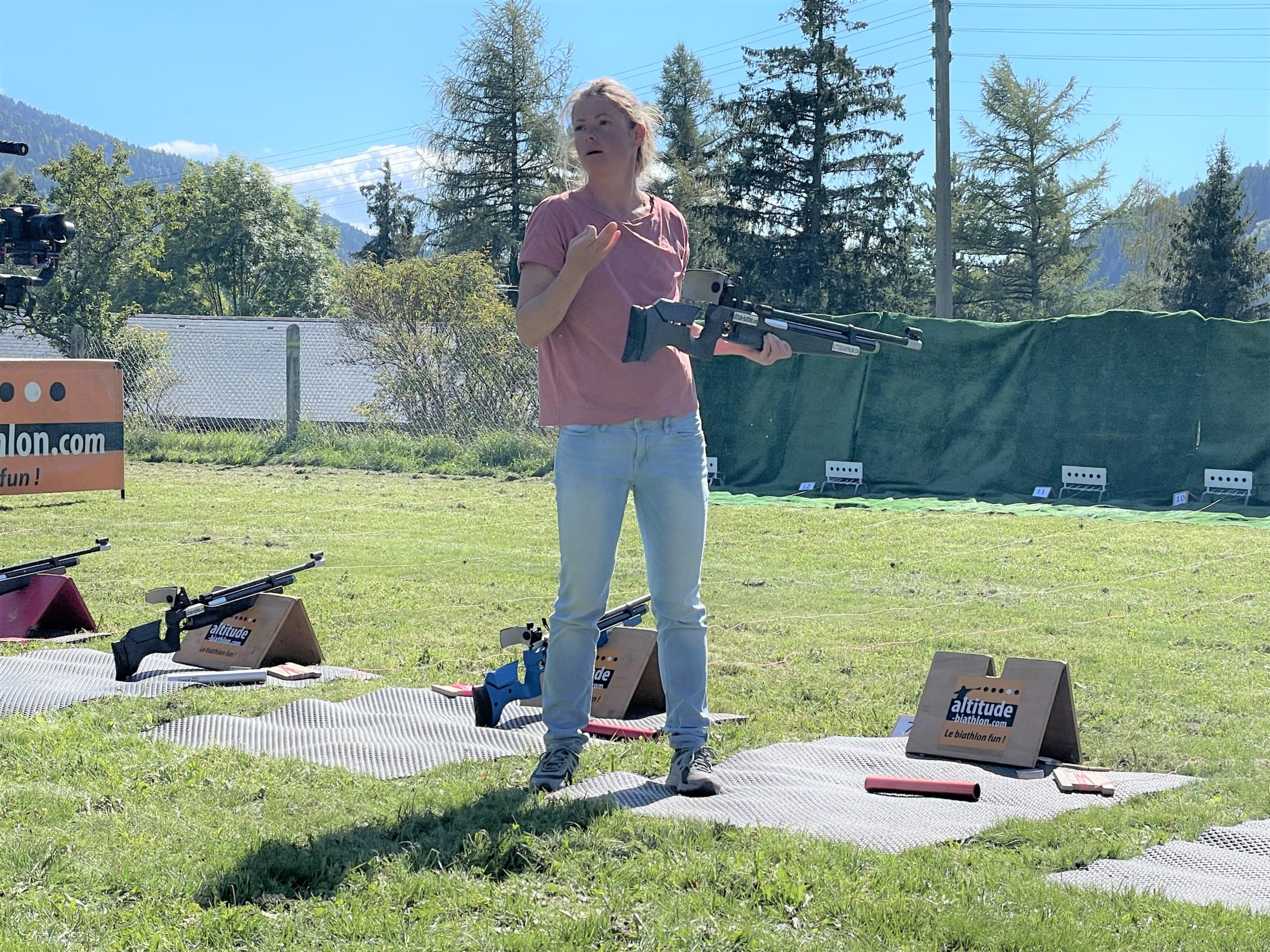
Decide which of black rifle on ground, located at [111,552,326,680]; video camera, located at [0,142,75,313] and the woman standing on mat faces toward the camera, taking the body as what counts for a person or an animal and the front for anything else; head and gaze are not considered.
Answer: the woman standing on mat

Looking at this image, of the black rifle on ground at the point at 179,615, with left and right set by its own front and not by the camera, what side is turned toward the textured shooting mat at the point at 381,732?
right

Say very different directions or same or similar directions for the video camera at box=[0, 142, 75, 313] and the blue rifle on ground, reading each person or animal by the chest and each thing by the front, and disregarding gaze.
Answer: same or similar directions

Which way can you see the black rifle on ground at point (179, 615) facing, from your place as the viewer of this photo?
facing away from the viewer and to the right of the viewer

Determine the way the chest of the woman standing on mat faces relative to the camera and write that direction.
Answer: toward the camera

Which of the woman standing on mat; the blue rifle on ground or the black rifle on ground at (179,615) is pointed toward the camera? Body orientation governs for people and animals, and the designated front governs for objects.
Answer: the woman standing on mat

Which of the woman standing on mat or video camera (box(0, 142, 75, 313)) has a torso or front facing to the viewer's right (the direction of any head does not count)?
the video camera

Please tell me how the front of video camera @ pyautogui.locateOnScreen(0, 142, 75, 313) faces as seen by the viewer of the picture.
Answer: facing to the right of the viewer

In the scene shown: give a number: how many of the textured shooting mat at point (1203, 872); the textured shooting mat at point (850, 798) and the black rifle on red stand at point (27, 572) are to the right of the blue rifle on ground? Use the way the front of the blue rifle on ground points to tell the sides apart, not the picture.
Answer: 2

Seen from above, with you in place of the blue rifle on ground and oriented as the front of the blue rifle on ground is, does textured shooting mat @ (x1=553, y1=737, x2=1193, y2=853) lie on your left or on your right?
on your right

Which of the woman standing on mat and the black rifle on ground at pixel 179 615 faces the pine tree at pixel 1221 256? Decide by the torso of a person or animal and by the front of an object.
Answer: the black rifle on ground

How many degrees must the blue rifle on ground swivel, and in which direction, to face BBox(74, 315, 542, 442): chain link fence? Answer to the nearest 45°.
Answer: approximately 45° to its left

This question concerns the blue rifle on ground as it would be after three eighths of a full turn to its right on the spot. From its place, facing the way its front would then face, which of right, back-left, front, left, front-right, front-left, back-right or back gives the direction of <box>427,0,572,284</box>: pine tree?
back

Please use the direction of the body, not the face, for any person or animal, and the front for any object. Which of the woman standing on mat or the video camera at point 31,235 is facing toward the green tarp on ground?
the video camera

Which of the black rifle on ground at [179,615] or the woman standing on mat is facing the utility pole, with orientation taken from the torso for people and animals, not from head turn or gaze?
the black rifle on ground

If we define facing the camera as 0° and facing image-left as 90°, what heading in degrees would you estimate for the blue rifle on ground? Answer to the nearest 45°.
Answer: approximately 225°

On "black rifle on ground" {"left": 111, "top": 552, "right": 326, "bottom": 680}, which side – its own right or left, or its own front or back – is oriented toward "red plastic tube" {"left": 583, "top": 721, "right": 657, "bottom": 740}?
right

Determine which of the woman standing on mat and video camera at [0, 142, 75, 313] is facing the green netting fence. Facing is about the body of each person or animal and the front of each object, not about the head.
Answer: the video camera

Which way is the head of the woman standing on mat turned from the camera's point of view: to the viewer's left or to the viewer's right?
to the viewer's left

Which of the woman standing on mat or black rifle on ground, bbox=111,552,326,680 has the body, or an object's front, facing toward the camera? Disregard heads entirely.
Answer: the woman standing on mat

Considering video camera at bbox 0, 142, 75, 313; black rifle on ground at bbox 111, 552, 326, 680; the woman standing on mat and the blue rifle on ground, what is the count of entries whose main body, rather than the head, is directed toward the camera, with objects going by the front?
1
